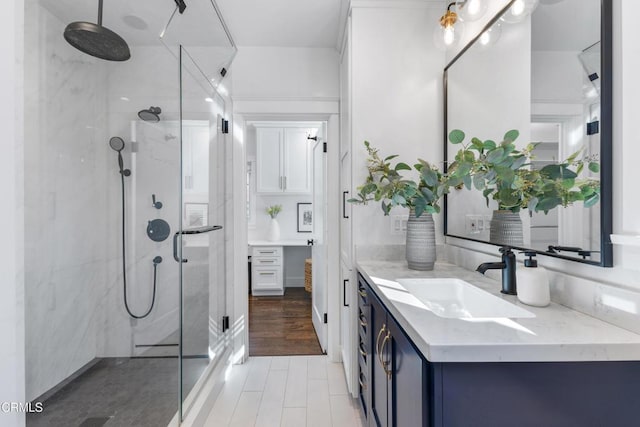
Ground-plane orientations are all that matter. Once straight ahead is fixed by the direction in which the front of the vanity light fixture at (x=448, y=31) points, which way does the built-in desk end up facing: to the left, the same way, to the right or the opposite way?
to the left

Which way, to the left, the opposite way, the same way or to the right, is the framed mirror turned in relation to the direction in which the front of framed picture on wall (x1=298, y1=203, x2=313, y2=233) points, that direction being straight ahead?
to the right

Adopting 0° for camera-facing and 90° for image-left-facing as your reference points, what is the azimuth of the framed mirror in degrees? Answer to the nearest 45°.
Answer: approximately 45°

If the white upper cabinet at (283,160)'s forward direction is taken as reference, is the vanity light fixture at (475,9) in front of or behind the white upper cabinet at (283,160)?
in front

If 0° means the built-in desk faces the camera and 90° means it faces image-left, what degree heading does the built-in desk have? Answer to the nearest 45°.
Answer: approximately 0°

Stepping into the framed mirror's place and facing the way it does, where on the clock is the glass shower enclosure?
The glass shower enclosure is roughly at 1 o'clock from the framed mirror.

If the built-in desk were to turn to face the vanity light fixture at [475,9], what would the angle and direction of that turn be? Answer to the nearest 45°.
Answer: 0° — it already faces it

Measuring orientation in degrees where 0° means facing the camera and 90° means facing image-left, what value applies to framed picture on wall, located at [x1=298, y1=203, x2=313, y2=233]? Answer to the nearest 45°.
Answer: approximately 0°

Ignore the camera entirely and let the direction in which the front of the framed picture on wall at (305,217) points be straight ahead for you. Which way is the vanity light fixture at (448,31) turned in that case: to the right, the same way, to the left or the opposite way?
to the right

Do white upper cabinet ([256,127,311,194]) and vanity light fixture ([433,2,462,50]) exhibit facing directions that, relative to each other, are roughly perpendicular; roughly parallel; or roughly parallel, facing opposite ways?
roughly perpendicular

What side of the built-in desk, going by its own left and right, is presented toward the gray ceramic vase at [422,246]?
front

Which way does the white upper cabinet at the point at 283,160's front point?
toward the camera

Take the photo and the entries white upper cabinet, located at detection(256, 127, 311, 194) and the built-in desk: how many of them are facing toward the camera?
2

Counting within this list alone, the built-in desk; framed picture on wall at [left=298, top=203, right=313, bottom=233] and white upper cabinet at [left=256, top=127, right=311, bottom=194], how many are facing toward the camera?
3
